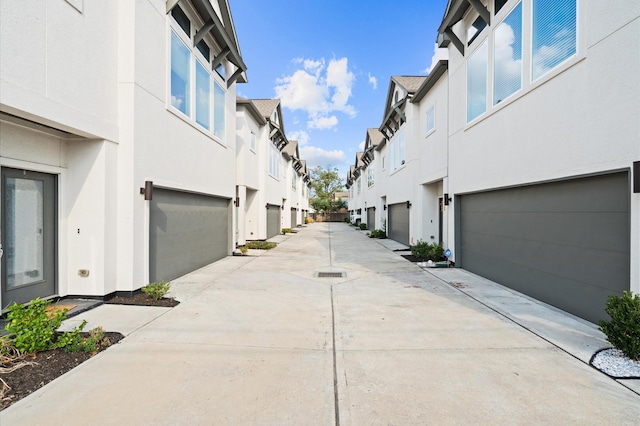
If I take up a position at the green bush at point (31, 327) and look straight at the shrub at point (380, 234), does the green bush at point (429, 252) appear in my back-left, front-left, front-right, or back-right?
front-right

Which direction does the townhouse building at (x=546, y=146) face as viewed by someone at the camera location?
facing the viewer and to the left of the viewer

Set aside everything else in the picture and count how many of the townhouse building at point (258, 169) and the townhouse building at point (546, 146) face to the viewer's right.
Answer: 1

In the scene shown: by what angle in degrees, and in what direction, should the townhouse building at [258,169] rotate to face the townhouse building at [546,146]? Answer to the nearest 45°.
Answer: approximately 45° to its right

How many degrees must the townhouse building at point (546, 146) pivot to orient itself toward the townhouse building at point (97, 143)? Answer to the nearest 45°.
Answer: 0° — it already faces it

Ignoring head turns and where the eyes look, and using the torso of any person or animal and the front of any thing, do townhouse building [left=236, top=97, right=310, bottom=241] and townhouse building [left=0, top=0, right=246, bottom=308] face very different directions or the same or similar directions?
same or similar directions

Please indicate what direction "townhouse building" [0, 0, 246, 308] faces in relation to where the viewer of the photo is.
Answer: facing the viewer and to the right of the viewer

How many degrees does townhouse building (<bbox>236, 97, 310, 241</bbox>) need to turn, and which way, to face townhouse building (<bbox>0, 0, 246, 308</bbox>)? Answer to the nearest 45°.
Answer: approximately 90° to its right

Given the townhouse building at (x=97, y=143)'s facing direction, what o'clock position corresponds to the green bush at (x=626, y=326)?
The green bush is roughly at 12 o'clock from the townhouse building.

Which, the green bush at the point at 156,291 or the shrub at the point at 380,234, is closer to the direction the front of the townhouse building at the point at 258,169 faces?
the shrub

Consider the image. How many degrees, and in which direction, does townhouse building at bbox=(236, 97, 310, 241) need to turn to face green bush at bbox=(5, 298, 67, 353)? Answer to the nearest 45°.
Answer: approximately 90° to its right

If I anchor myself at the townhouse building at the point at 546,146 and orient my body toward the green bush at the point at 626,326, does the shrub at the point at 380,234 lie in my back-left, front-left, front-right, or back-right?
back-right

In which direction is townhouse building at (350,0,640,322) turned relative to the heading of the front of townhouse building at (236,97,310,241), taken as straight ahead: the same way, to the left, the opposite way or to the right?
the opposite way

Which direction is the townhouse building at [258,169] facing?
to the viewer's right

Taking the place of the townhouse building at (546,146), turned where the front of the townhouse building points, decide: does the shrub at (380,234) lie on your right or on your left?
on your right

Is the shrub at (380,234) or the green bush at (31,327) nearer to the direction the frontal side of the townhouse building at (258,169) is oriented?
the shrub
